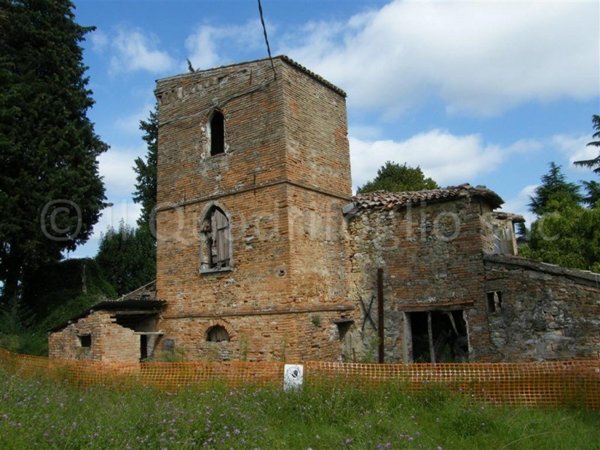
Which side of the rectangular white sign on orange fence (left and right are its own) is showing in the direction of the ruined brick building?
back

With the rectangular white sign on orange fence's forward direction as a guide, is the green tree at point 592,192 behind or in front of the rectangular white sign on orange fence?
behind

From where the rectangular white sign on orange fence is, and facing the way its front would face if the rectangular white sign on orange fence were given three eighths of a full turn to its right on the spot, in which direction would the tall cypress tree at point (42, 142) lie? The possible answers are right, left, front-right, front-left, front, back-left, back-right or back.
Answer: front

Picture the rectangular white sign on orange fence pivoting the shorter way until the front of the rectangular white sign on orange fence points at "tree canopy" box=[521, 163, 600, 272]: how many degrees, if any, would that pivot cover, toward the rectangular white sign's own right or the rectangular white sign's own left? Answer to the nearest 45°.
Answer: approximately 135° to the rectangular white sign's own left

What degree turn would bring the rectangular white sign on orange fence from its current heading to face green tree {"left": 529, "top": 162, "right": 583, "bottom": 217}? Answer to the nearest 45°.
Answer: approximately 135° to its left

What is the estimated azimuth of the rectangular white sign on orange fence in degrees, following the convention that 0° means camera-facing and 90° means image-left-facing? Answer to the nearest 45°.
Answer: approximately 0°

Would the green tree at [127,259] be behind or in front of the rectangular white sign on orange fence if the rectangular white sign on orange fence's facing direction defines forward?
behind

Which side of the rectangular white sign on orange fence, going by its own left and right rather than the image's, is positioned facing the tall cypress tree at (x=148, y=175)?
back
